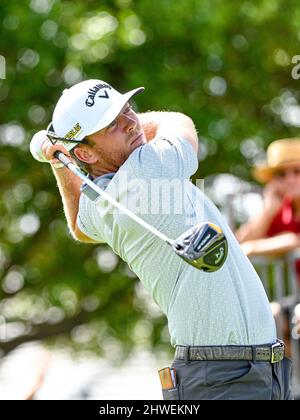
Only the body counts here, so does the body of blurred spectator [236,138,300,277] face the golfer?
yes

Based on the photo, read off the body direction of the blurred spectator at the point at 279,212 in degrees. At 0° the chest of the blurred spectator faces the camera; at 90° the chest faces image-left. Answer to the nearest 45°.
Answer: approximately 0°
